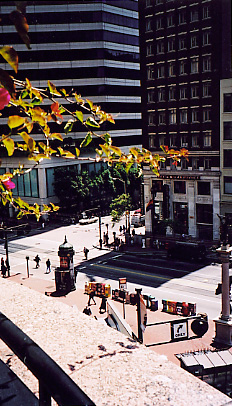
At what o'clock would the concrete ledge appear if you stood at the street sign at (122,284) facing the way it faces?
The concrete ledge is roughly at 12 o'clock from the street sign.

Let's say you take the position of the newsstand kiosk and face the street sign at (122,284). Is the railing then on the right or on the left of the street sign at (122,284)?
right

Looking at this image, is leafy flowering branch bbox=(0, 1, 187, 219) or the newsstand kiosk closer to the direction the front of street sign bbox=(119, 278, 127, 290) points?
the leafy flowering branch

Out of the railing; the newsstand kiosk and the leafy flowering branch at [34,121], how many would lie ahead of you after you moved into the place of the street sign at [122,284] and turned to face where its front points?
2

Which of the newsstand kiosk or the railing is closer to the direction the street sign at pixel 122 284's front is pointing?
the railing

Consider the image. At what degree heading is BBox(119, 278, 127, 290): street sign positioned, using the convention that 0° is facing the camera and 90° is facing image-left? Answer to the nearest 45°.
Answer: approximately 0°

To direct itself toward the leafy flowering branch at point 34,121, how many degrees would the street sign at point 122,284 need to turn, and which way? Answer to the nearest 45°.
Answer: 0° — it already faces it

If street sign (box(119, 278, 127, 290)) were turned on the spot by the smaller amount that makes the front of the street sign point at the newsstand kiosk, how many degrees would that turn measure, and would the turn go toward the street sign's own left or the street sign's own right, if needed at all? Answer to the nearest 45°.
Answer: approximately 135° to the street sign's own right

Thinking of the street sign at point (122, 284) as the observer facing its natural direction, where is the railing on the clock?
The railing is roughly at 12 o'clock from the street sign.

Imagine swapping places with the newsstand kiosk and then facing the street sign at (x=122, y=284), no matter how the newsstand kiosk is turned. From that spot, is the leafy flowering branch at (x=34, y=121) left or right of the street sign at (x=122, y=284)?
right

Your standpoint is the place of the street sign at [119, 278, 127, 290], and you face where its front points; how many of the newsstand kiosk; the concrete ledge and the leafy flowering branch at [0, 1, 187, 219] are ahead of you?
2
